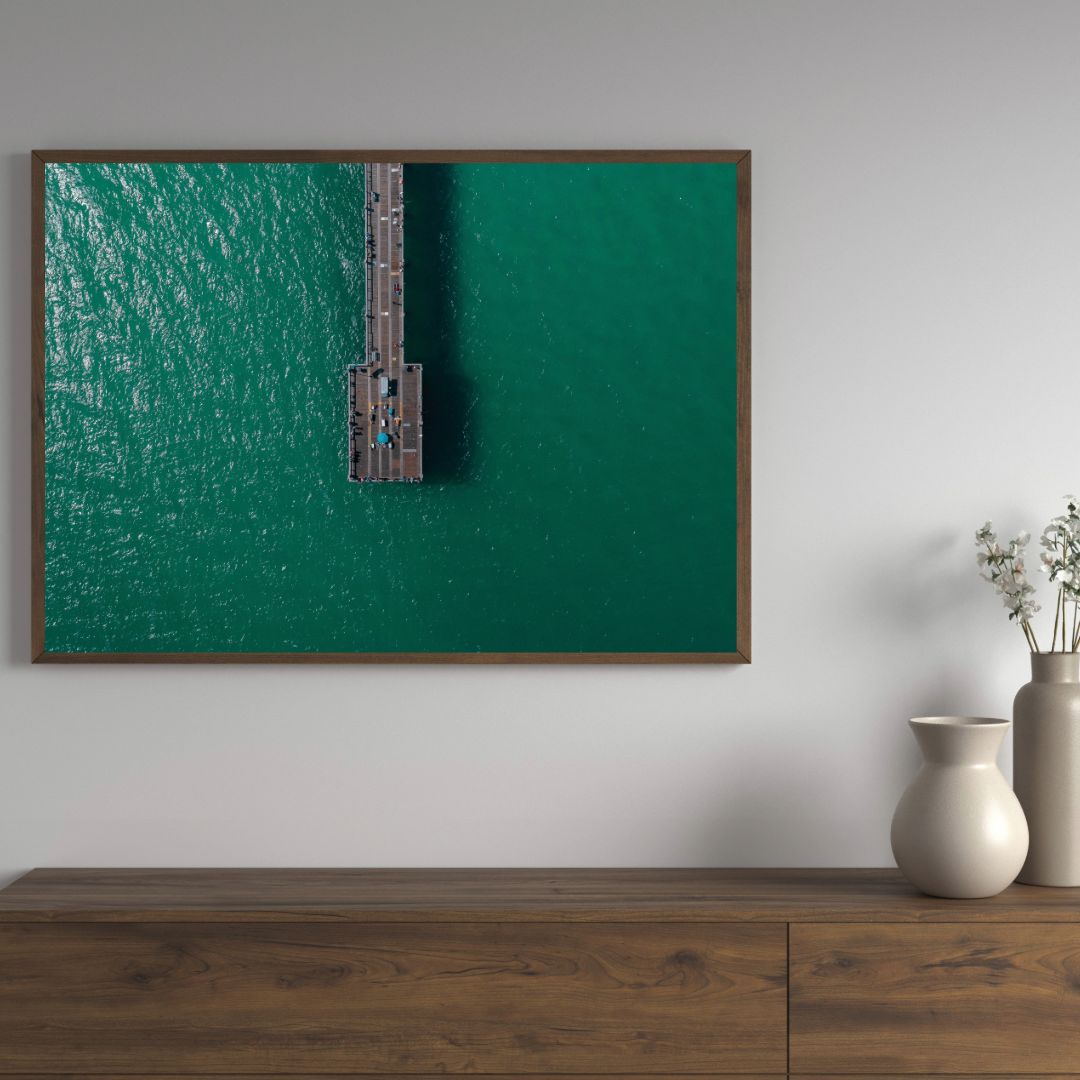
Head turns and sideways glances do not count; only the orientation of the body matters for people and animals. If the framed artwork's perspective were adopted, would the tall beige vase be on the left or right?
on its left

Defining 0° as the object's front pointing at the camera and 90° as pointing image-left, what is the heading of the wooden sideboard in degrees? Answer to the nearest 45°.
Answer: approximately 0°

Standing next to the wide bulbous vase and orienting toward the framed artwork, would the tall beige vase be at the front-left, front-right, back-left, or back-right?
back-right

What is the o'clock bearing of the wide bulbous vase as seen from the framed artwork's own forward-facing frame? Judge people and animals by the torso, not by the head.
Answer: The wide bulbous vase is roughly at 10 o'clock from the framed artwork.

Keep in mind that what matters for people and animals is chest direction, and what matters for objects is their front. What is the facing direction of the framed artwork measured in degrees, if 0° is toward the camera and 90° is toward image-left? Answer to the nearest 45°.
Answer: approximately 0°

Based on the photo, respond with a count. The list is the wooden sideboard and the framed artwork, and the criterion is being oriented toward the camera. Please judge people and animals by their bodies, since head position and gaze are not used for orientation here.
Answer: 2
